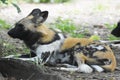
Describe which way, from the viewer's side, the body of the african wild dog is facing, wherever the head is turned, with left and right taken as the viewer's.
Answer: facing to the left of the viewer
